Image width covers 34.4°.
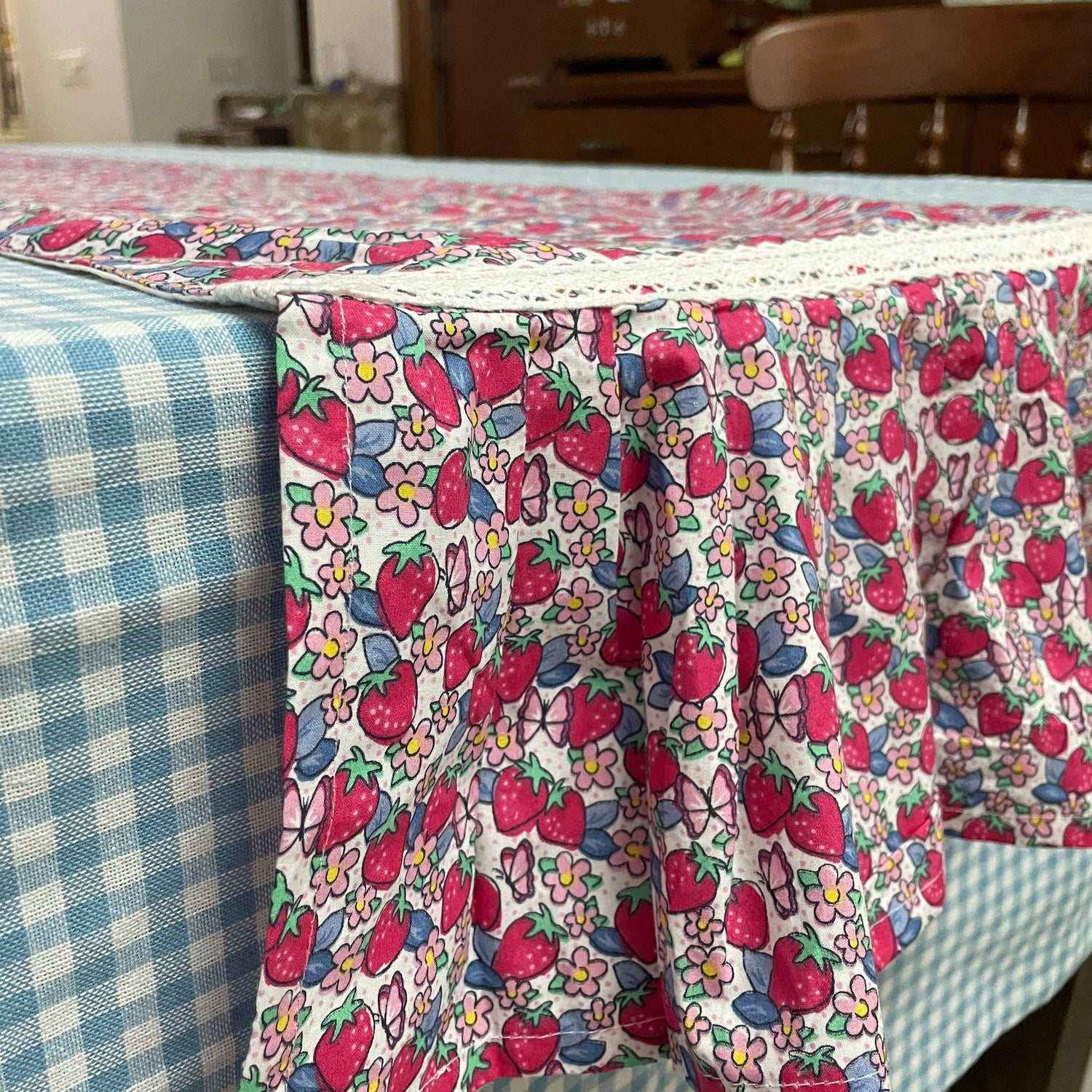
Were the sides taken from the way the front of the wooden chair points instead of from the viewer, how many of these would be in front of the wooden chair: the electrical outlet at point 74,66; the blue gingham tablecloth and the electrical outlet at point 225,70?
1

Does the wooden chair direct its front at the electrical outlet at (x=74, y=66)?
no

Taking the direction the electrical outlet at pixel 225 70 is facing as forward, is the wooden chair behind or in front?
in front

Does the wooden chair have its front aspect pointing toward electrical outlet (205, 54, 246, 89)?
no

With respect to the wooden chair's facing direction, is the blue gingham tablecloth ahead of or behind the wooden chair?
ahead

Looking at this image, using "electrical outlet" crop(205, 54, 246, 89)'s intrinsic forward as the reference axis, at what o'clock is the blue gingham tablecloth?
The blue gingham tablecloth is roughly at 12 o'clock from the electrical outlet.

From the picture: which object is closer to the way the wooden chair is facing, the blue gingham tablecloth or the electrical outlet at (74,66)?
the blue gingham tablecloth

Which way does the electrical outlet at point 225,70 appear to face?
toward the camera

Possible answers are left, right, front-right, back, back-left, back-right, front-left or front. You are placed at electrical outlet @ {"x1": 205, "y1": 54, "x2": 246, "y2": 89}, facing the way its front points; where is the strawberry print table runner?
front

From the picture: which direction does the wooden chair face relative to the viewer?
toward the camera

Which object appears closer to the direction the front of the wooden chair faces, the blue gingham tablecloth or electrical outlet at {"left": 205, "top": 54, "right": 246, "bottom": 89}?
the blue gingham tablecloth

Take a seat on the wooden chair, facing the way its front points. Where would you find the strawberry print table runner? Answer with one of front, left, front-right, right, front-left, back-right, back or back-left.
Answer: front

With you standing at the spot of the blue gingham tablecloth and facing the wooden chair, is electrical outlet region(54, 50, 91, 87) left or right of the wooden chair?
left

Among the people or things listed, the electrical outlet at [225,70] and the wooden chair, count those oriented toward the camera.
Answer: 2
